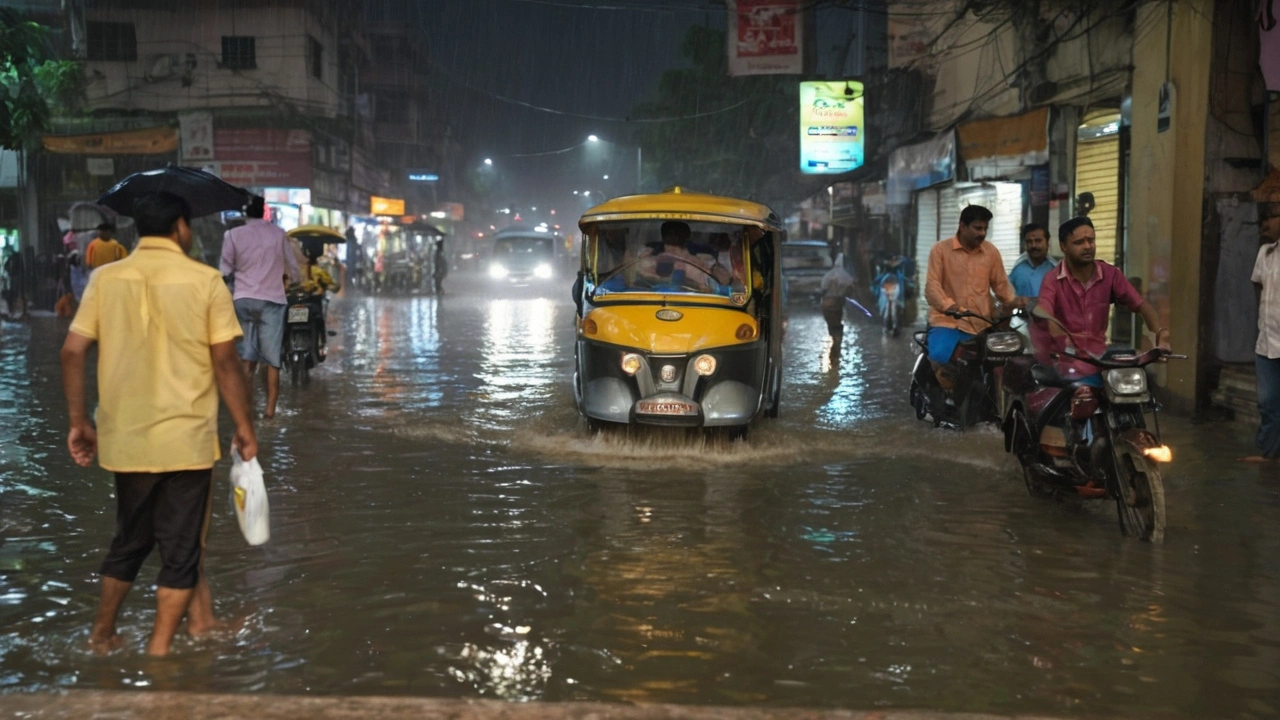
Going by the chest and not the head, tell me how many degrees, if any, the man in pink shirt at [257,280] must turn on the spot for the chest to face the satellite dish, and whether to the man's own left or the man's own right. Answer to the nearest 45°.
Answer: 0° — they already face it

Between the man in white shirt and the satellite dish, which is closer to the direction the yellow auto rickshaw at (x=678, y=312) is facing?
the man in white shirt

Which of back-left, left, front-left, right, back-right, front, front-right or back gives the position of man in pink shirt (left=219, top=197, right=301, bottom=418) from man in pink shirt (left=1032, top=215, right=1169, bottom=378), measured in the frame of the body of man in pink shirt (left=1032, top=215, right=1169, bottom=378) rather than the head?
back-right

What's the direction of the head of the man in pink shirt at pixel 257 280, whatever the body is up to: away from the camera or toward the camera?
away from the camera

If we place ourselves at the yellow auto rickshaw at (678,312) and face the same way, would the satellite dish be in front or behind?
behind

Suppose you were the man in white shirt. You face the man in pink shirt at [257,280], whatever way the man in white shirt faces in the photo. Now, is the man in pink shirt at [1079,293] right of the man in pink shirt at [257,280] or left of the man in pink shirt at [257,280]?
left

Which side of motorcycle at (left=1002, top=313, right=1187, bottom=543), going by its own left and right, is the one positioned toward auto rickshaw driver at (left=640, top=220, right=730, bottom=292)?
back

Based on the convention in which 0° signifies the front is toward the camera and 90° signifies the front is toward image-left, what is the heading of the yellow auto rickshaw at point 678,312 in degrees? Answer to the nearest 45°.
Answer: approximately 0°

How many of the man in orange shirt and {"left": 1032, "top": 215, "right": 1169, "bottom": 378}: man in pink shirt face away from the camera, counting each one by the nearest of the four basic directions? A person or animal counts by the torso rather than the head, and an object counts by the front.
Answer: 0
